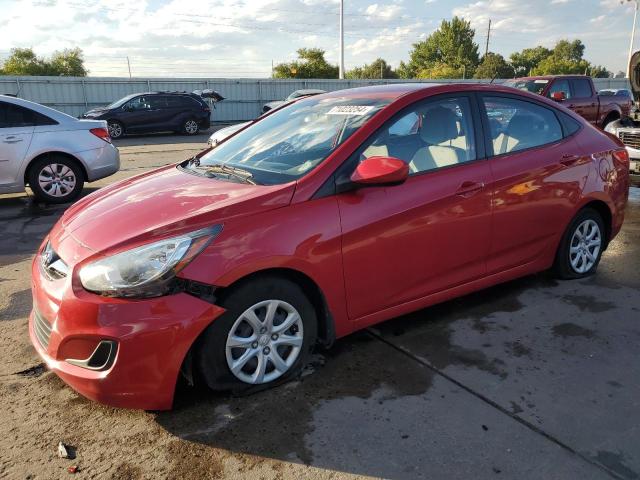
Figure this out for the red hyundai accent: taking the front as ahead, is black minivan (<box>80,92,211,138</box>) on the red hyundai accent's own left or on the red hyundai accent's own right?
on the red hyundai accent's own right

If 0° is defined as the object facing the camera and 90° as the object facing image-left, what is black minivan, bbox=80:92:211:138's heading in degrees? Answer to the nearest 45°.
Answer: approximately 90°

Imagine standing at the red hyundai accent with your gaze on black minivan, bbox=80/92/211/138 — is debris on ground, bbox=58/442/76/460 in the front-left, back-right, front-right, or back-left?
back-left

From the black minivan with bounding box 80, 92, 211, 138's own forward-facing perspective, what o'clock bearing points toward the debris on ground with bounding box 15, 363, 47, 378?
The debris on ground is roughly at 9 o'clock from the black minivan.

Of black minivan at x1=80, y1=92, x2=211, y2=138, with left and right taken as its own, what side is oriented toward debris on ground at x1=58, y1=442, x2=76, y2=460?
left

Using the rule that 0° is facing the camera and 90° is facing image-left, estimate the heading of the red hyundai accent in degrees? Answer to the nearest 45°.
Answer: approximately 45°

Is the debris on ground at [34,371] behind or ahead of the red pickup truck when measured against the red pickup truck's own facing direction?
ahead

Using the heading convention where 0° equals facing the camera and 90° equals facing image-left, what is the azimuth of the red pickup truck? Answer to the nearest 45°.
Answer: approximately 45°

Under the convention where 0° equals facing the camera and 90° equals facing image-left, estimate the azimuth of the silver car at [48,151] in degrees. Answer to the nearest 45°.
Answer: approximately 90°

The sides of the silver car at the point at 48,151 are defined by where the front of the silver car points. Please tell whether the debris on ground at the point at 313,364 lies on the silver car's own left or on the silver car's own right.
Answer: on the silver car's own left

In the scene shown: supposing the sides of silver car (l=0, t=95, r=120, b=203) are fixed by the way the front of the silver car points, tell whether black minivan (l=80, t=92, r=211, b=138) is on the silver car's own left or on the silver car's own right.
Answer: on the silver car's own right

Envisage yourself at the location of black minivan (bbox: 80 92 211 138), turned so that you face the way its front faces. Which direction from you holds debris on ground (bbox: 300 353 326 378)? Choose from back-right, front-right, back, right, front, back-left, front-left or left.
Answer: left
